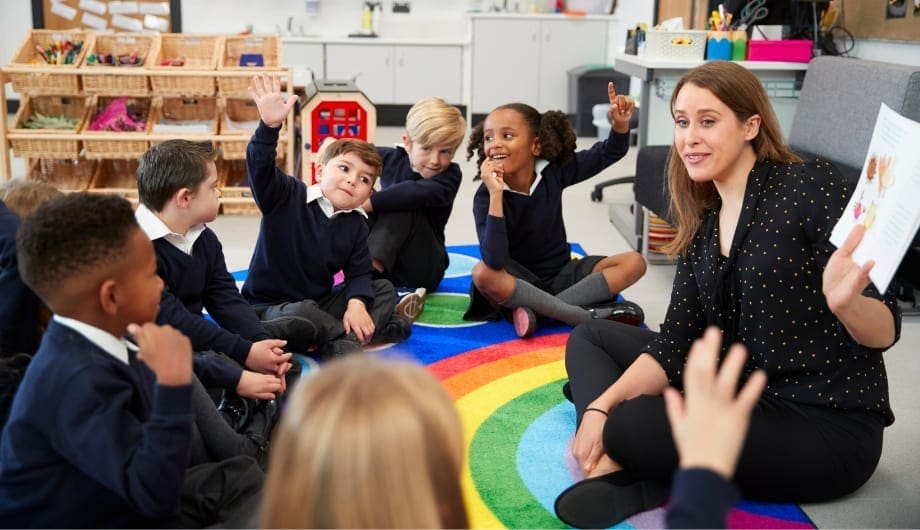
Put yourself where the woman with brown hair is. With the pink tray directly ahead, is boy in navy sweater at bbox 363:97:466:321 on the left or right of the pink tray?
left

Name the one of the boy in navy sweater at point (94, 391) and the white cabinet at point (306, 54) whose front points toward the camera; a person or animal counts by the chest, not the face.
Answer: the white cabinet

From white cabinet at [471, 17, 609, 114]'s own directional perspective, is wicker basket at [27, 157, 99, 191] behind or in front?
in front

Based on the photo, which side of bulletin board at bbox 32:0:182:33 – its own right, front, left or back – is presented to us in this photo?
front

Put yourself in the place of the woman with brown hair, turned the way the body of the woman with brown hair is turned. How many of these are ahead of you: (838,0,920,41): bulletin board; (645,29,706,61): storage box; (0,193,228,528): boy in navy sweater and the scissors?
1

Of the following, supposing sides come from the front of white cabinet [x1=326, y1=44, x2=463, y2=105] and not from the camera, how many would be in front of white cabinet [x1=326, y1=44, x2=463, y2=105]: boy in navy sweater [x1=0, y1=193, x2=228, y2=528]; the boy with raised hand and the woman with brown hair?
3

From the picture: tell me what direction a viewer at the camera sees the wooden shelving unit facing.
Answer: facing the viewer

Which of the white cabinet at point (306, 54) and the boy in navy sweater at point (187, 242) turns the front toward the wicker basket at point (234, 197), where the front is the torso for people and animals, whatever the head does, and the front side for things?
the white cabinet

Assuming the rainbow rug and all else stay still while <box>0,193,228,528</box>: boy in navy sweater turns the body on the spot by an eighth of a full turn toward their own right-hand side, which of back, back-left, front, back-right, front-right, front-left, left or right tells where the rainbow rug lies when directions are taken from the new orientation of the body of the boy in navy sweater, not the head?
left

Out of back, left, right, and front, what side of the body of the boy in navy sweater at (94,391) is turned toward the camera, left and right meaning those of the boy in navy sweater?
right

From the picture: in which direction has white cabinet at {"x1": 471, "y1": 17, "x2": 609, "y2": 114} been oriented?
toward the camera

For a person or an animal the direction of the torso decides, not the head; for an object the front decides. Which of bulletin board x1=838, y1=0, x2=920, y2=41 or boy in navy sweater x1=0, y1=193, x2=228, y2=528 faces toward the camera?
the bulletin board

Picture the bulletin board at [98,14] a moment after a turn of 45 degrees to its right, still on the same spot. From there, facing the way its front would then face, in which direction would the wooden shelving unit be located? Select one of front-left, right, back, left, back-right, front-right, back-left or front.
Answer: front-left

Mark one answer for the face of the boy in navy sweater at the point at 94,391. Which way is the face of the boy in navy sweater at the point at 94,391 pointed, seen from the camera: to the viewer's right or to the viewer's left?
to the viewer's right
